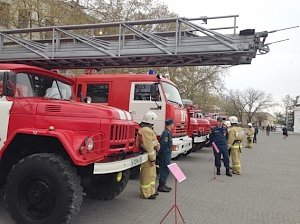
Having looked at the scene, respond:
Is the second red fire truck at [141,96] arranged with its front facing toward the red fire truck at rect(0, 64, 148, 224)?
no

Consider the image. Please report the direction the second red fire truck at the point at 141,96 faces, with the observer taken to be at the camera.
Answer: facing the viewer and to the right of the viewer

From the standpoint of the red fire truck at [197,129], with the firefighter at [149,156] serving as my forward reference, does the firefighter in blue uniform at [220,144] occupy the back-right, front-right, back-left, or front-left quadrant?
front-left

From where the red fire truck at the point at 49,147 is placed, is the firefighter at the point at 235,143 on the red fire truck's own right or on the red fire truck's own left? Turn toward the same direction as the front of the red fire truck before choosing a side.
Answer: on the red fire truck's own left

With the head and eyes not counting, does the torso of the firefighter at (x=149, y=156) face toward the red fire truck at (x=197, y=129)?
no

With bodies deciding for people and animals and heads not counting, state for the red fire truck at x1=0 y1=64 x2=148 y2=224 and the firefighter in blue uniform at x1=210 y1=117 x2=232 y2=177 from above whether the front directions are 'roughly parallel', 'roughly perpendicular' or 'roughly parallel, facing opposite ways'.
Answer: roughly perpendicular

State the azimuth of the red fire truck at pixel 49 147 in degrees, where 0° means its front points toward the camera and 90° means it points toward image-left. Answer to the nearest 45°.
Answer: approximately 315°

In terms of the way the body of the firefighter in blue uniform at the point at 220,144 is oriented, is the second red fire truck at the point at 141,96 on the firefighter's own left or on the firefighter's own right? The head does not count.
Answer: on the firefighter's own right

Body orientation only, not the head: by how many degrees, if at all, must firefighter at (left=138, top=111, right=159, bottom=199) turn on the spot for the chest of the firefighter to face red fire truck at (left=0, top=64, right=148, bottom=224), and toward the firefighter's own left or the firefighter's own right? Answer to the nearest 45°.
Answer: approximately 135° to the firefighter's own right

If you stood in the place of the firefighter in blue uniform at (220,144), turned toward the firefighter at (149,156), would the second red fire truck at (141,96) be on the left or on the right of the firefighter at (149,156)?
right

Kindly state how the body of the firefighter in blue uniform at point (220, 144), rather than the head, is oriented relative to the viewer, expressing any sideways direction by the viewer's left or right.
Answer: facing the viewer
